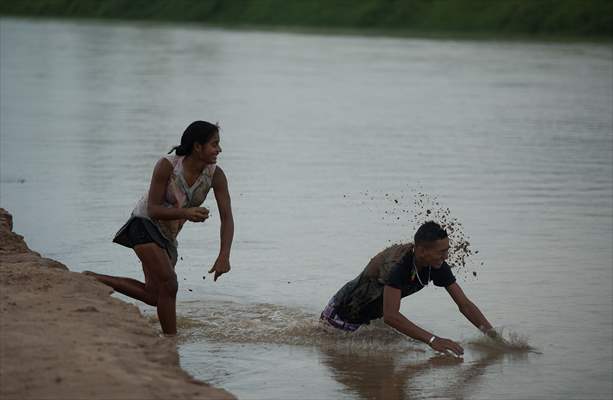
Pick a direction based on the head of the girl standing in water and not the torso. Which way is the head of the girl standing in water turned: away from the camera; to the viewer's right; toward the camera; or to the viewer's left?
to the viewer's right

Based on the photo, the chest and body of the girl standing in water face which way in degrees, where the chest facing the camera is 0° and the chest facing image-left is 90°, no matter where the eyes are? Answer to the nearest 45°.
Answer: approximately 315°
